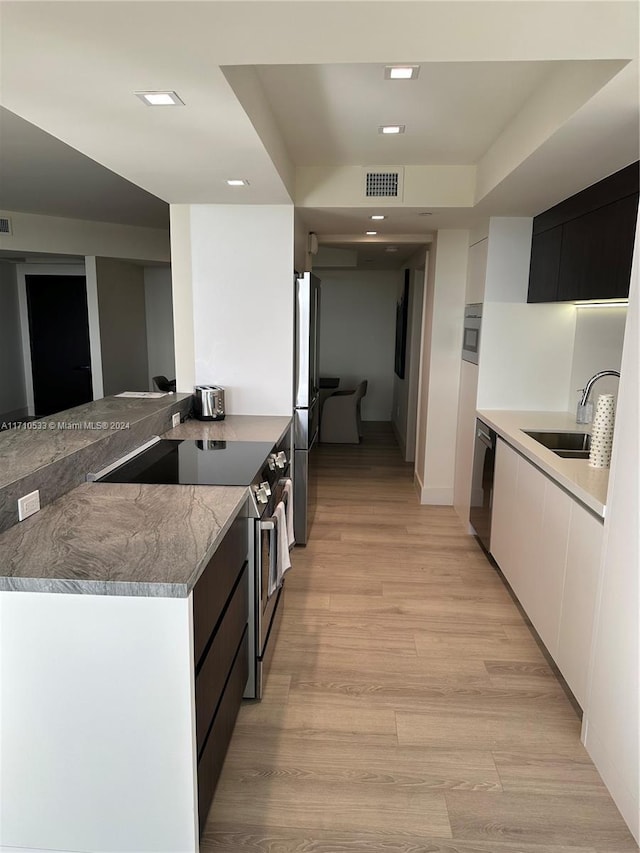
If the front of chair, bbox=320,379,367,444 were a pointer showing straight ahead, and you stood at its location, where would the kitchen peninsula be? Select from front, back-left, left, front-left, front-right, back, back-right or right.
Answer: left

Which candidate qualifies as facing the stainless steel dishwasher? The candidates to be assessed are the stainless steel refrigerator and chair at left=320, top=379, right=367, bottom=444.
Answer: the stainless steel refrigerator

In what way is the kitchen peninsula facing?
to the viewer's right

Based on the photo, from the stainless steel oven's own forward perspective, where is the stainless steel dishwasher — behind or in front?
in front

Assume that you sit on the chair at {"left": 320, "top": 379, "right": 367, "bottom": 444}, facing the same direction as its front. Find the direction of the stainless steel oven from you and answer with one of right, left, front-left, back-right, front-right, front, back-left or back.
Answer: left

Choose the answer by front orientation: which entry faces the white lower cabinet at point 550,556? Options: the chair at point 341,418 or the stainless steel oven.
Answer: the stainless steel oven

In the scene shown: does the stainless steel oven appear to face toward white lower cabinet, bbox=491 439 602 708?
yes

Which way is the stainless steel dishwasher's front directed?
to the viewer's left

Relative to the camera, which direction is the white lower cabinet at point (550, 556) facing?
to the viewer's left

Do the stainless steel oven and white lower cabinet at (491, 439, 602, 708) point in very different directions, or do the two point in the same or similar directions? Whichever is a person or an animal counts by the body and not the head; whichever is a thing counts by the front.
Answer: very different directions

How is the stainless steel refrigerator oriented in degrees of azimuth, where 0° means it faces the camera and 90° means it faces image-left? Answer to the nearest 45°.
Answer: approximately 270°
